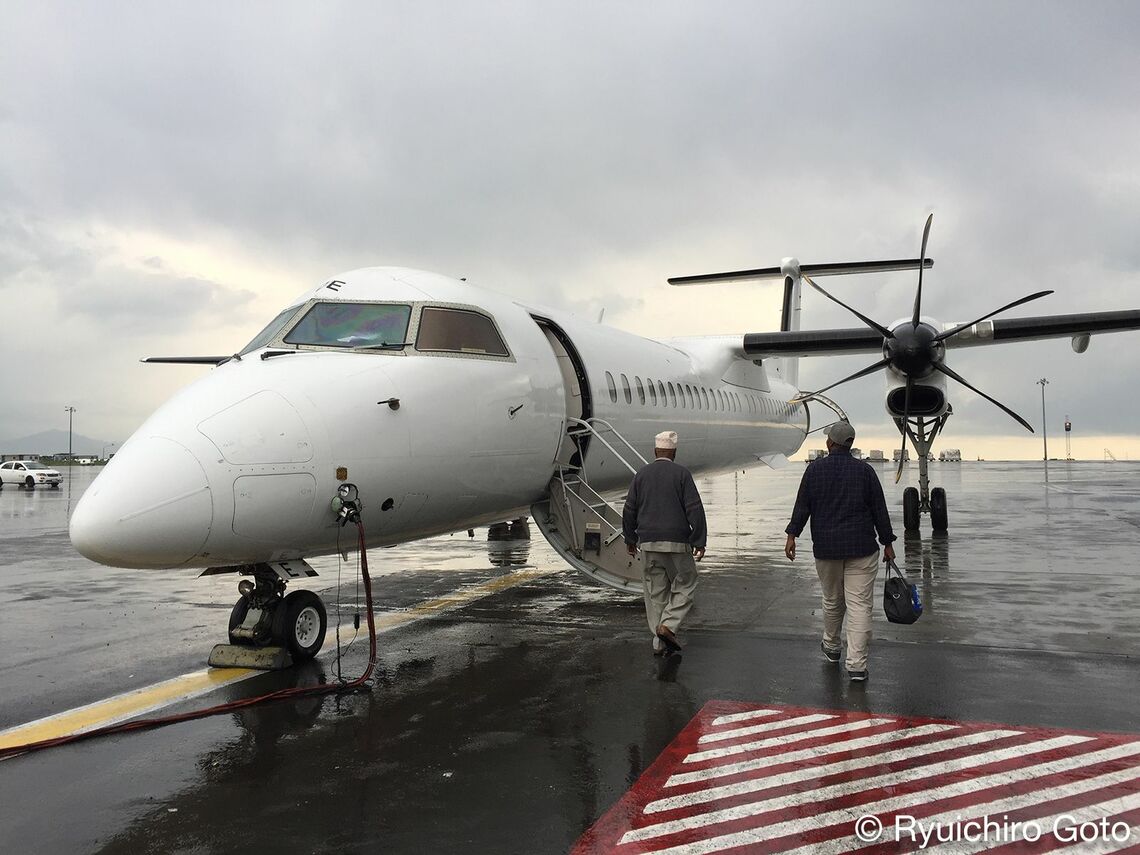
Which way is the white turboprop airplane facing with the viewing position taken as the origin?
facing the viewer and to the left of the viewer

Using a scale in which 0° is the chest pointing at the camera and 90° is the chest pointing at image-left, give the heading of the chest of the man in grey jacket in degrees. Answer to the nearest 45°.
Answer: approximately 180°

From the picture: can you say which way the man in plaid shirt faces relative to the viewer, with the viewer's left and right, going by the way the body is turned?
facing away from the viewer

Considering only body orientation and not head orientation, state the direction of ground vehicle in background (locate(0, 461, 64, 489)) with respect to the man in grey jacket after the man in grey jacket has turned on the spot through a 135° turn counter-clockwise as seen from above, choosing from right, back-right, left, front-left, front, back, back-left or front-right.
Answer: right

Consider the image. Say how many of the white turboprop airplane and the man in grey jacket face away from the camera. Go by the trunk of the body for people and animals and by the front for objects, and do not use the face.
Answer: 1

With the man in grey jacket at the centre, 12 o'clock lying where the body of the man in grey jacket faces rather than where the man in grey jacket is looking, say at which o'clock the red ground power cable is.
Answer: The red ground power cable is roughly at 8 o'clock from the man in grey jacket.

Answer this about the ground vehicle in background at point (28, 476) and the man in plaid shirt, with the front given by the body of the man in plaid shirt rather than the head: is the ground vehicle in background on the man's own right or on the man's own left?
on the man's own left

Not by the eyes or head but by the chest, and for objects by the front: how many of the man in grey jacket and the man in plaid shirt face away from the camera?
2

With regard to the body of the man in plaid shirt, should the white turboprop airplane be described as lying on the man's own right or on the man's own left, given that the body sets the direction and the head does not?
on the man's own left

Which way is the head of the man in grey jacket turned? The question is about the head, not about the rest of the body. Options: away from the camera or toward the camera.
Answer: away from the camera

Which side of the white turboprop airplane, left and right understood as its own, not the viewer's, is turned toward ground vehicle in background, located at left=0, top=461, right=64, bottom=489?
right

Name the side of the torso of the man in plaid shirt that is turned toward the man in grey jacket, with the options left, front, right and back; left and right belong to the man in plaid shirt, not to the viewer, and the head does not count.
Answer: left
